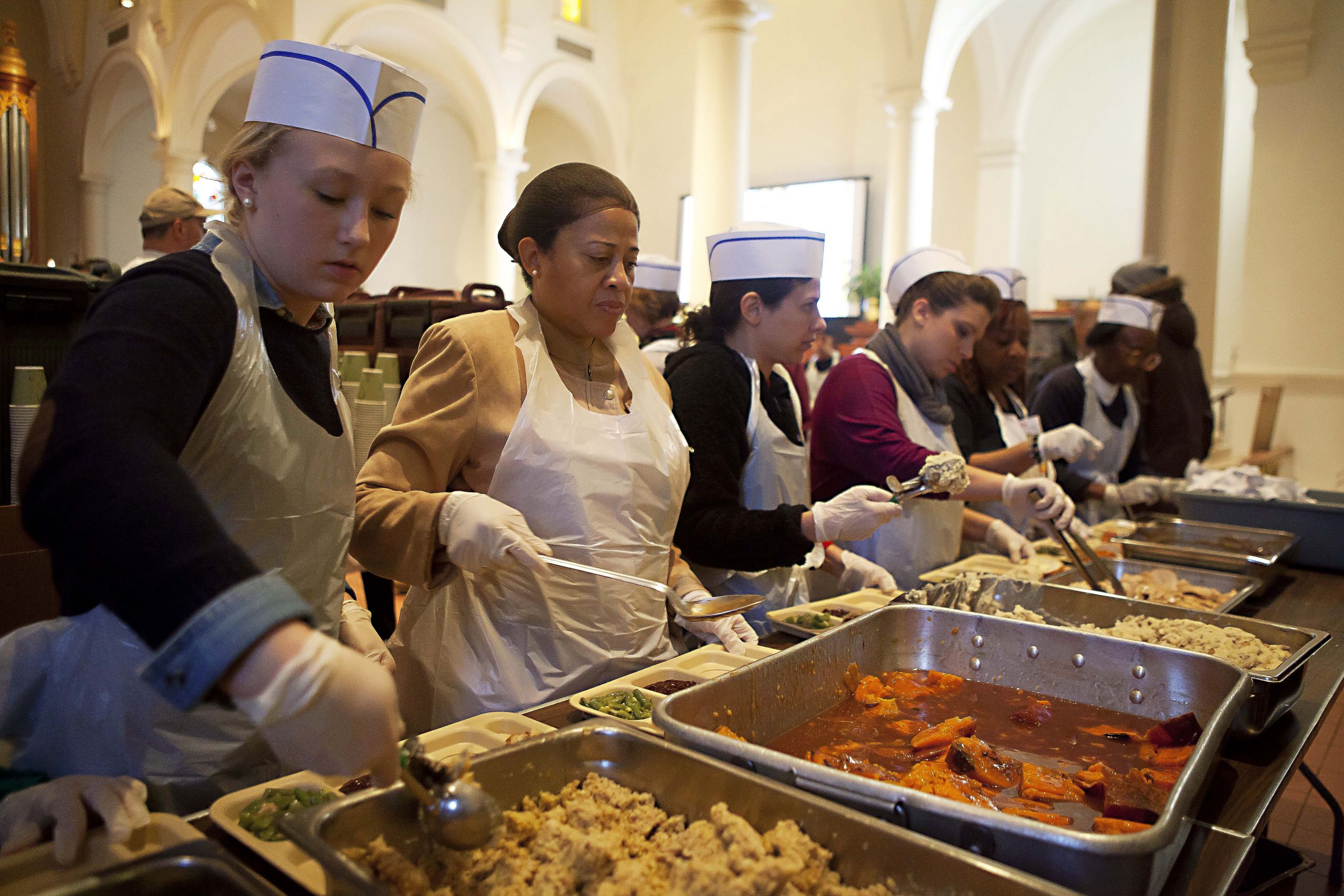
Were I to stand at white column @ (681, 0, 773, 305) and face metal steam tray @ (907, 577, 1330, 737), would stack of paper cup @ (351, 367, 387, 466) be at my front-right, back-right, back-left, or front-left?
front-right

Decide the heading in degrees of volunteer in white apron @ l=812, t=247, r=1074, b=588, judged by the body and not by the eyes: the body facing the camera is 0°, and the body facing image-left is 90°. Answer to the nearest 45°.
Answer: approximately 315°

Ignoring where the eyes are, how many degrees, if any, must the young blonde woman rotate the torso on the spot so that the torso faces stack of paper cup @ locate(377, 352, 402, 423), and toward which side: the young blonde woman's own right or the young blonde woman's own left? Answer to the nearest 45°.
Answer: approximately 135° to the young blonde woman's own left

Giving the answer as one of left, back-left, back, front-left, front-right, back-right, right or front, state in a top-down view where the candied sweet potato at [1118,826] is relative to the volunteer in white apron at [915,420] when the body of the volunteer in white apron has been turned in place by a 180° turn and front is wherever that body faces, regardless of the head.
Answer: back-left

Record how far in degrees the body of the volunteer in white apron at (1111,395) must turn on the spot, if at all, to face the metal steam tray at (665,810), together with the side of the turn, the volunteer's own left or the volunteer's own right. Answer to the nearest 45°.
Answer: approximately 45° to the volunteer's own right

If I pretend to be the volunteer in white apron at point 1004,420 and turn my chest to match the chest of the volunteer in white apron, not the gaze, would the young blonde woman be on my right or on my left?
on my right

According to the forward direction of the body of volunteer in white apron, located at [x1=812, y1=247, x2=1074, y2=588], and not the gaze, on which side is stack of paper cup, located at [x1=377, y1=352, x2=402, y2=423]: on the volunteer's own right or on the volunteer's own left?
on the volunteer's own right

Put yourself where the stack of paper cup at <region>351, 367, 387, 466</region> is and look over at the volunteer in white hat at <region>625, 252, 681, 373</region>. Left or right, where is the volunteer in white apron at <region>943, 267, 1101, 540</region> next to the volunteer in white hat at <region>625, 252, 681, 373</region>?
right

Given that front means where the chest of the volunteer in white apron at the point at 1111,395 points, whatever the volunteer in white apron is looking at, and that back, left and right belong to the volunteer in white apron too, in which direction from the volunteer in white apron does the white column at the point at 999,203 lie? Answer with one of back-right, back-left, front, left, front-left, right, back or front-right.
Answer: back-left

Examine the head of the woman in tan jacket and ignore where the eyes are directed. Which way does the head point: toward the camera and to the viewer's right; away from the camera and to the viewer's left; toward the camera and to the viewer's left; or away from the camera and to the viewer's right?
toward the camera and to the viewer's right

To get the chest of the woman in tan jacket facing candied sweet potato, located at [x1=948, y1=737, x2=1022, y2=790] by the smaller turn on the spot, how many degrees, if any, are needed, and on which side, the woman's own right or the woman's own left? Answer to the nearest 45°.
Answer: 0° — they already face it

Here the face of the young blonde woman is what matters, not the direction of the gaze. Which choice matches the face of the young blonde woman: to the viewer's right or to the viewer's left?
to the viewer's right

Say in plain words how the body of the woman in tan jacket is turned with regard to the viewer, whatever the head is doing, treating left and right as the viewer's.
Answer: facing the viewer and to the right of the viewer
